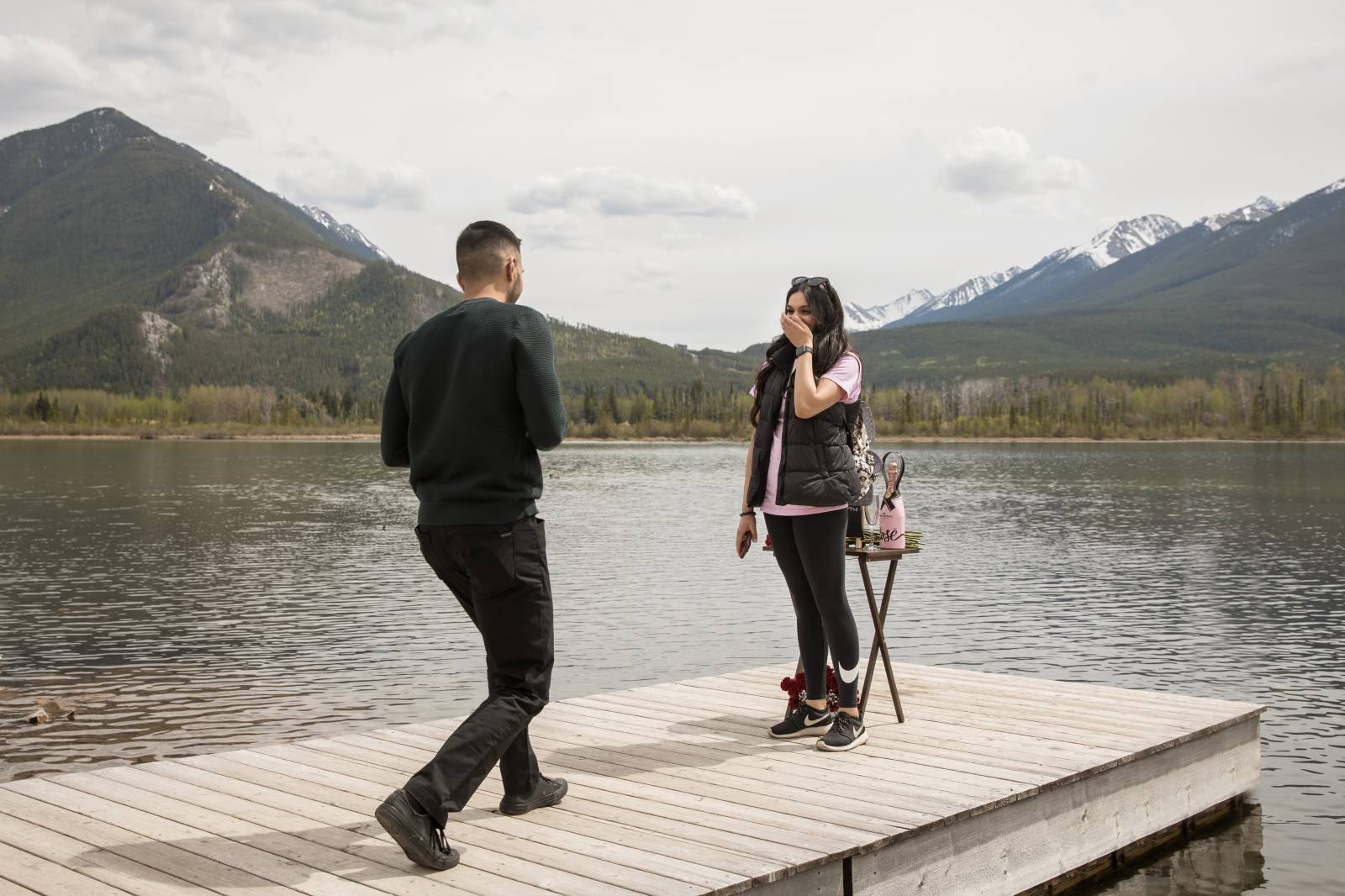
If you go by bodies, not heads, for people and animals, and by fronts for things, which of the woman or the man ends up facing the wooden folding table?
the man

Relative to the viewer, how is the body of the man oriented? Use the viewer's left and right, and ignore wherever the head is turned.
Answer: facing away from the viewer and to the right of the viewer

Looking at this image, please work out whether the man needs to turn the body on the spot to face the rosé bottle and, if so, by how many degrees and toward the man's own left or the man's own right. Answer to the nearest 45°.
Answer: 0° — they already face it

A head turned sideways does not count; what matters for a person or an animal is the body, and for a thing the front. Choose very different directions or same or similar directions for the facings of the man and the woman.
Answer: very different directions

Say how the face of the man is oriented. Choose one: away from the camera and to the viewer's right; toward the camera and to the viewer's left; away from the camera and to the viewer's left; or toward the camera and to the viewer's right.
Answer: away from the camera and to the viewer's right

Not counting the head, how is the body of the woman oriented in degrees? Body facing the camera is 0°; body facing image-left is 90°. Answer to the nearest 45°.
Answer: approximately 45°
